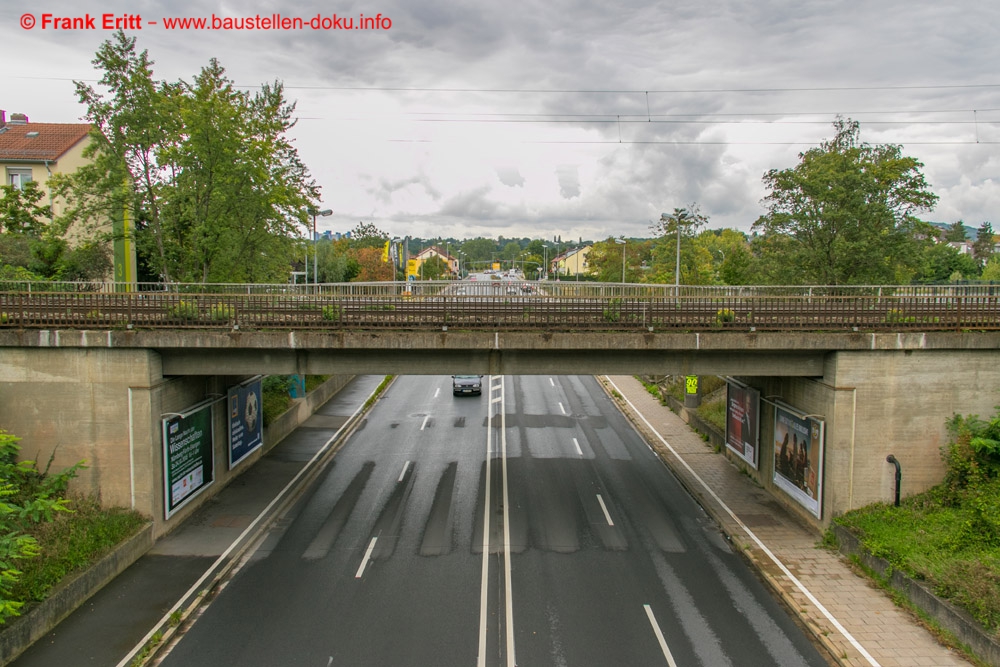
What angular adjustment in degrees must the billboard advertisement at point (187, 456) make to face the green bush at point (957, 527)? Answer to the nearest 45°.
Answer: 0° — it already faces it

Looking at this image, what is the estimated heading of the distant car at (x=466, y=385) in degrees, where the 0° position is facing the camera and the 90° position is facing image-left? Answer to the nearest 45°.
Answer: approximately 0°

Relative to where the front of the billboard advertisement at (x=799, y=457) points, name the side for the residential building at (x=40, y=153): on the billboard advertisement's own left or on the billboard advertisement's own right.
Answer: on the billboard advertisement's own right

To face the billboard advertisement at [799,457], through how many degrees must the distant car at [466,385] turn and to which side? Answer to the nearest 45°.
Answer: approximately 45° to its left

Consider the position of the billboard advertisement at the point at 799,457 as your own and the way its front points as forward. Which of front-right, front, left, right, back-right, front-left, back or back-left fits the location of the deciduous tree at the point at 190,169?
front-right

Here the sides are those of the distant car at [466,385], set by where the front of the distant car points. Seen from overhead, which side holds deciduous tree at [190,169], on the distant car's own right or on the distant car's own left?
on the distant car's own right

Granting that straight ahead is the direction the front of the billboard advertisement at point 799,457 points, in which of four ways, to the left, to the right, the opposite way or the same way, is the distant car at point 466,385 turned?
to the left

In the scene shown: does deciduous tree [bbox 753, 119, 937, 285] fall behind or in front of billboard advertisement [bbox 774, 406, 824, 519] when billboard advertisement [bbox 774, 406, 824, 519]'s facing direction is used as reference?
behind

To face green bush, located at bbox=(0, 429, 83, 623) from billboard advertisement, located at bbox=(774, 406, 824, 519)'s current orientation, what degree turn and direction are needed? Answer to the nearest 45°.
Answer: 0° — it already faces it

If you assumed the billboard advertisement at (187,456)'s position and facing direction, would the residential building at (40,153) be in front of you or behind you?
behind

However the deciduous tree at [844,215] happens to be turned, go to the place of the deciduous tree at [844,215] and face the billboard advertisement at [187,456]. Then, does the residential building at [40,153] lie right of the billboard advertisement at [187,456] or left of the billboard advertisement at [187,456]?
right

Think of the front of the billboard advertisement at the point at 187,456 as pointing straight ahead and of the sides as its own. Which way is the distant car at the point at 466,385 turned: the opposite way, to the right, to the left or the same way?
to the right

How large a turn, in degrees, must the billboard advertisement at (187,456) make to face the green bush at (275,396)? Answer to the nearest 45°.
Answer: approximately 135° to its left

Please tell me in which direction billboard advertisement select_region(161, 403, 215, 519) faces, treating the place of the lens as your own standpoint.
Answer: facing the viewer and to the right of the viewer

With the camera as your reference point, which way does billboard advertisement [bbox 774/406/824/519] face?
facing the viewer and to the left of the viewer

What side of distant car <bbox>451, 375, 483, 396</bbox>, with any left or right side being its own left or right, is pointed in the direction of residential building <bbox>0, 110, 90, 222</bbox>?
right

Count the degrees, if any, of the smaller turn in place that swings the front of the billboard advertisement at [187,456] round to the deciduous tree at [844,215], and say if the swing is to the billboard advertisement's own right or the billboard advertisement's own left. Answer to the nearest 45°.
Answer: approximately 45° to the billboard advertisement's own left

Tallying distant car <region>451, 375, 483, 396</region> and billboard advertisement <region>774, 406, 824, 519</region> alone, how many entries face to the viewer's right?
0
